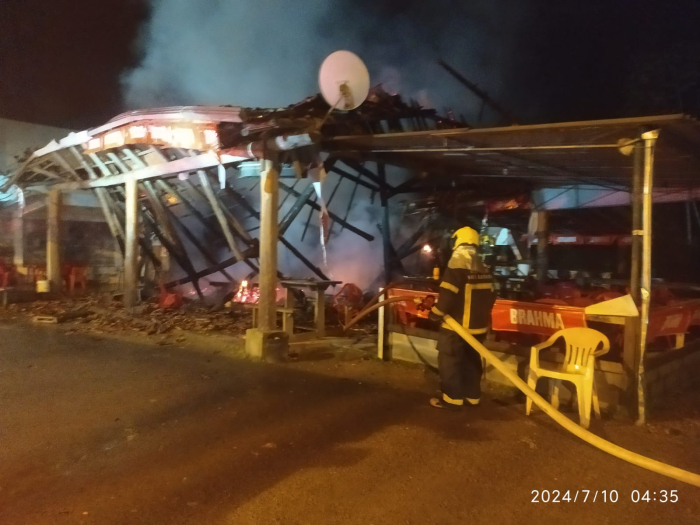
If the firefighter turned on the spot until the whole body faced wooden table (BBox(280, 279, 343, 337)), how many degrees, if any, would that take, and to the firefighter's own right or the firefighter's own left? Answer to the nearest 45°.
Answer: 0° — they already face it

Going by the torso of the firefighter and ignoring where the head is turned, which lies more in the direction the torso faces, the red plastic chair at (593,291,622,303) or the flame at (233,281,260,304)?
the flame

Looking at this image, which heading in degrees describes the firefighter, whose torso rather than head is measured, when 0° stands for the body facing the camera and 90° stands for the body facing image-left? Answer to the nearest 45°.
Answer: approximately 135°

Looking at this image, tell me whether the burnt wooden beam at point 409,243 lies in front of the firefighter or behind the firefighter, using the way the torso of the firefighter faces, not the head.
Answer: in front

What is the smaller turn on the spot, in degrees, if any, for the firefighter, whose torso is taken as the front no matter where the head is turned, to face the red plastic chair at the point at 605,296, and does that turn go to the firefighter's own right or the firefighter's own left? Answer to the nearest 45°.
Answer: approximately 90° to the firefighter's own right

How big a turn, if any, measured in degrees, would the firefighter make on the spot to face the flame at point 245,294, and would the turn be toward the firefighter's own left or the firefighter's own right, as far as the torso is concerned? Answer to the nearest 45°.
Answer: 0° — they already face it

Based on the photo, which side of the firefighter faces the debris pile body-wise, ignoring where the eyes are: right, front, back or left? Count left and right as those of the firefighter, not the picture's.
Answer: front

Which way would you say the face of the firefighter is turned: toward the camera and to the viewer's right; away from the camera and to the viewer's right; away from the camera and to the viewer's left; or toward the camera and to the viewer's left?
away from the camera and to the viewer's left

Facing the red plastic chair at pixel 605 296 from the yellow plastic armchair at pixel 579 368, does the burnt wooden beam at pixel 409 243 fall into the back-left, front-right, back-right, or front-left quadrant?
front-left

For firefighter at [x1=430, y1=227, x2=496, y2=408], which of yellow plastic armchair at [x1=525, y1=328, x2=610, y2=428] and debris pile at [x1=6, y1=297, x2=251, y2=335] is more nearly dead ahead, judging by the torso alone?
the debris pile
